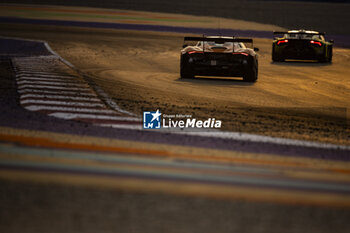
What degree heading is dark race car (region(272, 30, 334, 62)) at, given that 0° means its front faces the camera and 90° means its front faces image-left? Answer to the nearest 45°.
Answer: approximately 180°

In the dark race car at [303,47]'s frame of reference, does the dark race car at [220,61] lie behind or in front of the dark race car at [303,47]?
behind

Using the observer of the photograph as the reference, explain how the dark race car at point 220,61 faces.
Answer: facing away from the viewer

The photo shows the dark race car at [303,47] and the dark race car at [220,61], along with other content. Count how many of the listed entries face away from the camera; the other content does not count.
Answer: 2
